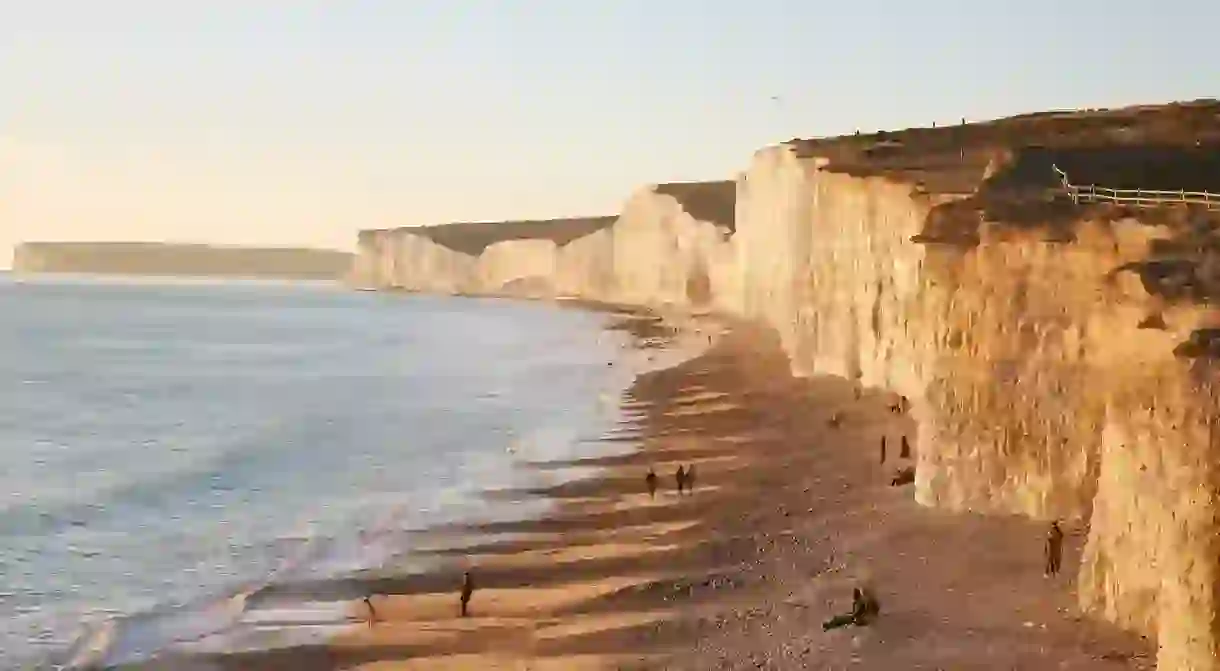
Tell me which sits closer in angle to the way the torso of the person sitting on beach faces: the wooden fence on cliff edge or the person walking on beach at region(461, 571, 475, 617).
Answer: the person walking on beach

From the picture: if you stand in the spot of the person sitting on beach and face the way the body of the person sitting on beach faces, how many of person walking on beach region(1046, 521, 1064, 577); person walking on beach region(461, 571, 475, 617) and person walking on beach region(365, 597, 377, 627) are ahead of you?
2

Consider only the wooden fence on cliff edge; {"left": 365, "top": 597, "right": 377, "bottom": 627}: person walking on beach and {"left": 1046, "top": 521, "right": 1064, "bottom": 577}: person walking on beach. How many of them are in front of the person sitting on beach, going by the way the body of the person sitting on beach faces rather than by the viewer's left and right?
1

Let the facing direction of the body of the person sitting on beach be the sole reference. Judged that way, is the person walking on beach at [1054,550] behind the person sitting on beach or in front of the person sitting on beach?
behind

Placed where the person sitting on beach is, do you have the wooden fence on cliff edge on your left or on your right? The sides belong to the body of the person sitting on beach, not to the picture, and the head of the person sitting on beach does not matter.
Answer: on your right

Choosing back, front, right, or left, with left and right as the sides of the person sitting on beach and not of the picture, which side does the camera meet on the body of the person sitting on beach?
left

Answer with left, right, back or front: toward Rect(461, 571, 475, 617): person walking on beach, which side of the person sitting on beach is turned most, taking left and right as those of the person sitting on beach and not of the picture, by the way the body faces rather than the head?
front

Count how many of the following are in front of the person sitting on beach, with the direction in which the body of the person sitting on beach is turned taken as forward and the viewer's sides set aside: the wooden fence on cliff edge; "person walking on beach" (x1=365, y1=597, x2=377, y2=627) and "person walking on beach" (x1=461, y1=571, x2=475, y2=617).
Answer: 2

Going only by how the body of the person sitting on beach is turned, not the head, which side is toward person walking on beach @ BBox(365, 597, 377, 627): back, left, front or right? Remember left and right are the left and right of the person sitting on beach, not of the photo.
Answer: front

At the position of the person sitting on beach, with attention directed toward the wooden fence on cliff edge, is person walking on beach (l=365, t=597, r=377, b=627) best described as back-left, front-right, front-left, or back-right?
back-left
